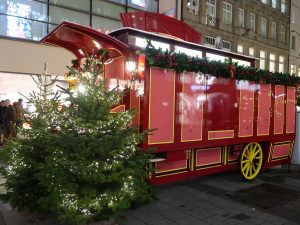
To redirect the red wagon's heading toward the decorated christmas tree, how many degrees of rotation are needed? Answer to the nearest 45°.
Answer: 0° — it already faces it

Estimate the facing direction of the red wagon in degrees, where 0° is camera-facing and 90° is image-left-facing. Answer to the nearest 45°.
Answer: approximately 45°

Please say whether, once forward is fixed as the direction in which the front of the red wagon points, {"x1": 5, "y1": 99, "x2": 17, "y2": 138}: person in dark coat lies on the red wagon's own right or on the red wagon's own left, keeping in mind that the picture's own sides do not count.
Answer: on the red wagon's own right
